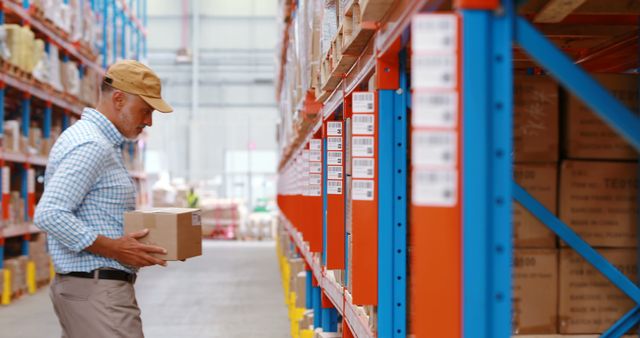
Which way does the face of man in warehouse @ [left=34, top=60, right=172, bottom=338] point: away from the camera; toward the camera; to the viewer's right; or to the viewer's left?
to the viewer's right

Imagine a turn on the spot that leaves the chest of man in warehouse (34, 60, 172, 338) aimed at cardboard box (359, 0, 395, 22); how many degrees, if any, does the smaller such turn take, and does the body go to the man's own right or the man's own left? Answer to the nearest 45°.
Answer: approximately 45° to the man's own left

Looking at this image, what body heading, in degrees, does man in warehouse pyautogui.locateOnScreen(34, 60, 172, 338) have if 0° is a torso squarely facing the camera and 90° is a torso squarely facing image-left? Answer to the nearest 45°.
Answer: approximately 270°

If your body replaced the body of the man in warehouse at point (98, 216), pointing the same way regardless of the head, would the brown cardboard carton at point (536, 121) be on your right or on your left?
on your right

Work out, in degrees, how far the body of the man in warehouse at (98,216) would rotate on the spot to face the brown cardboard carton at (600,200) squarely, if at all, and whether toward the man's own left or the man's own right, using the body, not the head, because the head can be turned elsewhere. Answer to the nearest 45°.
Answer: approximately 45° to the man's own right

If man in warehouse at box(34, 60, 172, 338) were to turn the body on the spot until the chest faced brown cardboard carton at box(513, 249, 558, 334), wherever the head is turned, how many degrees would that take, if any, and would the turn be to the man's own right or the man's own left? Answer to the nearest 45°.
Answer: approximately 45° to the man's own right
